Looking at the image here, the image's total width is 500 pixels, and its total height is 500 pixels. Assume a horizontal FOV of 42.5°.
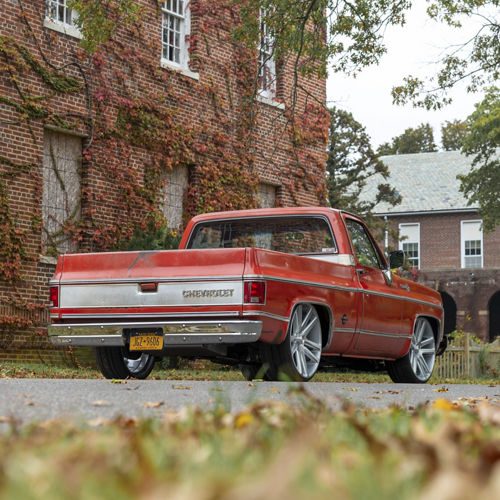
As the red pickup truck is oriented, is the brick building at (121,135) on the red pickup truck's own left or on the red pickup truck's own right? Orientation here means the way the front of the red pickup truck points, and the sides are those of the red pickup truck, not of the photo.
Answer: on the red pickup truck's own left

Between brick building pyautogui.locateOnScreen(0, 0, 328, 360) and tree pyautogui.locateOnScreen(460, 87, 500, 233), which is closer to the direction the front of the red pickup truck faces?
the tree

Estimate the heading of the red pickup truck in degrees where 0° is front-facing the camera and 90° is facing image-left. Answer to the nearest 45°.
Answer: approximately 225°

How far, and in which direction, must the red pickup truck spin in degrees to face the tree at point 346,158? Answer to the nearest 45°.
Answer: approximately 45° to its left
